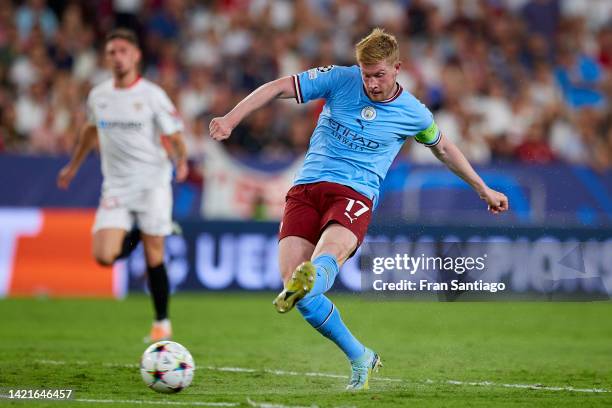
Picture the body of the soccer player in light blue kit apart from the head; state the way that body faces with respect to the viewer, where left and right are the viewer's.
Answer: facing the viewer

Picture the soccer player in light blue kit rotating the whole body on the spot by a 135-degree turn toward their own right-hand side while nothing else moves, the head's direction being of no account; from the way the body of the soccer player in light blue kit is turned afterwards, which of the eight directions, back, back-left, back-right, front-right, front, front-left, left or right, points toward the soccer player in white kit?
front
